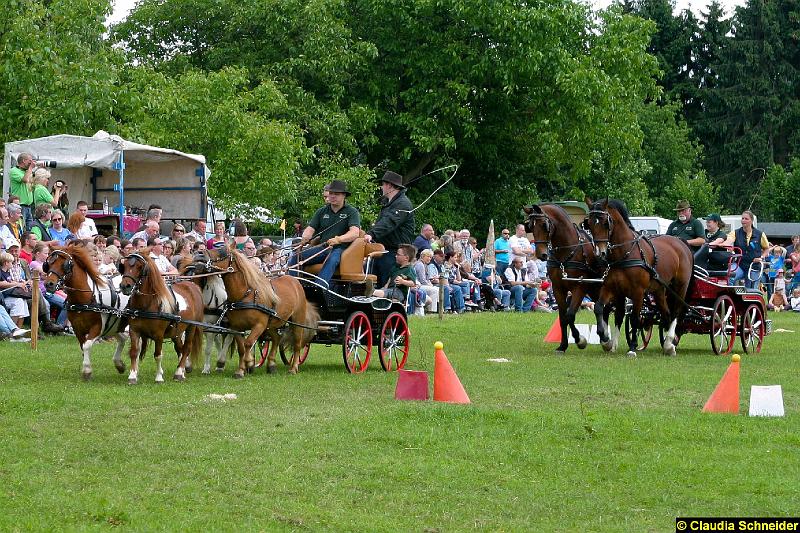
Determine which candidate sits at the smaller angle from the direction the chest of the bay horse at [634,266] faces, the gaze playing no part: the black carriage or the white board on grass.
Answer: the black carriage

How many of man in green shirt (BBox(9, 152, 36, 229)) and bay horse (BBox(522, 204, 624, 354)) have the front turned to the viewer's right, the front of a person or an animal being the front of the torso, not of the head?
1

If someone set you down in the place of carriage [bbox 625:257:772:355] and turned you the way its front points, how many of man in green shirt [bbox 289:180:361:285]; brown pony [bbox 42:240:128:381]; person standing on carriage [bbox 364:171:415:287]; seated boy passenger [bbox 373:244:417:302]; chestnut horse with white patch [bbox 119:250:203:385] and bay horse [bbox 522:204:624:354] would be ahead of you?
6

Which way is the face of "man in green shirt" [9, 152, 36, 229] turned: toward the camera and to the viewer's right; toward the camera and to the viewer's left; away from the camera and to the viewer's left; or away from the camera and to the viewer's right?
toward the camera and to the viewer's right

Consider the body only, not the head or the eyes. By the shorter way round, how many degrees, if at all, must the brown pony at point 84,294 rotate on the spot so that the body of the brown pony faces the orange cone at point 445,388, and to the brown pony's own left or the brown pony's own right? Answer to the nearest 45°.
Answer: approximately 90° to the brown pony's own left

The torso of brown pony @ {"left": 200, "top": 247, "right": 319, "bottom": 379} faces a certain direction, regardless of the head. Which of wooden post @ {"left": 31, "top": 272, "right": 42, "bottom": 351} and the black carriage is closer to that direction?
the wooden post

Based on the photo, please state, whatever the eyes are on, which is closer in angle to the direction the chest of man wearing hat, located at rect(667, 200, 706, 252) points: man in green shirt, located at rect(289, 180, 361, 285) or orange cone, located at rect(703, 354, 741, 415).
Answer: the man in green shirt

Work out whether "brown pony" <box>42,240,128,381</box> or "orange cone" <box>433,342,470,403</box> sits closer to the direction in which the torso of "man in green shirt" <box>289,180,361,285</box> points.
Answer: the brown pony

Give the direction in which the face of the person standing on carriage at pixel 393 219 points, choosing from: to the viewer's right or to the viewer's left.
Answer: to the viewer's left

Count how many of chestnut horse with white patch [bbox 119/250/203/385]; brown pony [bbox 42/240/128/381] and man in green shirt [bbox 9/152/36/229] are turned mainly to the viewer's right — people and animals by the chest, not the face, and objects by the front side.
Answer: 1

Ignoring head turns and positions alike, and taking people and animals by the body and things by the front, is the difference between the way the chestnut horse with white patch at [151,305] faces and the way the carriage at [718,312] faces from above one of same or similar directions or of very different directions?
same or similar directions

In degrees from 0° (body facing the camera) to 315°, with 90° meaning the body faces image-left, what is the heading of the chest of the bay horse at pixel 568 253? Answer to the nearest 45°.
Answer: approximately 45°

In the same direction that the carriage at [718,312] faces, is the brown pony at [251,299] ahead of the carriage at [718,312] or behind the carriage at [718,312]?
ahead

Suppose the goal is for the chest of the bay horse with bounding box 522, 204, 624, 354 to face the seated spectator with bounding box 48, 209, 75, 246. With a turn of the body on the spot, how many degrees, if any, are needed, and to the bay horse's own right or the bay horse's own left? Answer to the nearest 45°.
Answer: approximately 45° to the bay horse's own right

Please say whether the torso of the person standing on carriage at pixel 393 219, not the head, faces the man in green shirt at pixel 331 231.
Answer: yes

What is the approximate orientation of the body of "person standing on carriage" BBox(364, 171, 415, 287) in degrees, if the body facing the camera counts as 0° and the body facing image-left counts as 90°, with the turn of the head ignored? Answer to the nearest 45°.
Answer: approximately 90°

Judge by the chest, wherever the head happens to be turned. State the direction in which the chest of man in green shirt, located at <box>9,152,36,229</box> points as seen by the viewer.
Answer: to the viewer's right

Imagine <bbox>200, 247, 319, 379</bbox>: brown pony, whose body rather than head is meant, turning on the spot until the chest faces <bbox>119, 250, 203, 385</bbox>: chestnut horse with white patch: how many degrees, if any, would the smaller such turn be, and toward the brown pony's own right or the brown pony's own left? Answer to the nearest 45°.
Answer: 0° — it already faces it

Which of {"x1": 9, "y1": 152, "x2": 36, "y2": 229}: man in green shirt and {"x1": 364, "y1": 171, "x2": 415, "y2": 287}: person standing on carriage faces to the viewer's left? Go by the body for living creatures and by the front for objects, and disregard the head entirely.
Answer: the person standing on carriage

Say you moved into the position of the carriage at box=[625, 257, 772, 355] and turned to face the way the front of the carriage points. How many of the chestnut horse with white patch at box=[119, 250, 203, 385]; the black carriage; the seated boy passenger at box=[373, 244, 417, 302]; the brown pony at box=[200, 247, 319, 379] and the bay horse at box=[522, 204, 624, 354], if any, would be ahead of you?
5

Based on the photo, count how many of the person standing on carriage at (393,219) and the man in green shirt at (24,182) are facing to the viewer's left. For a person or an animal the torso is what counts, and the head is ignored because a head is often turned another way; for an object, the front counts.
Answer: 1

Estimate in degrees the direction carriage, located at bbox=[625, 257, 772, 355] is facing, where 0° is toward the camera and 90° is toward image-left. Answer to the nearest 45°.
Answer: approximately 45°
